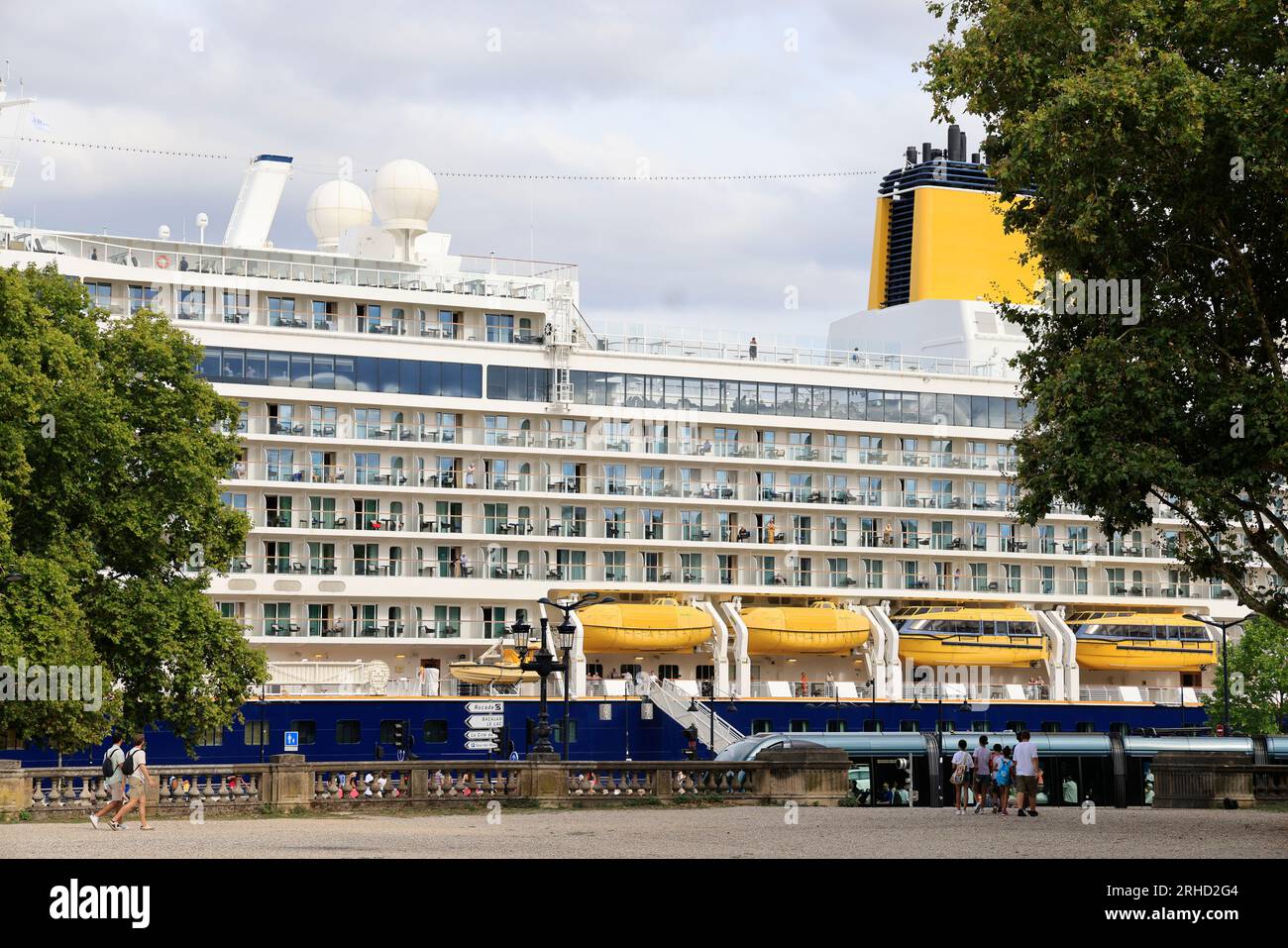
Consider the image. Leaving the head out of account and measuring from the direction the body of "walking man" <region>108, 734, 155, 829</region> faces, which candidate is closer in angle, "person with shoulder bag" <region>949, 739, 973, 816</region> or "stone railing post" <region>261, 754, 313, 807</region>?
the person with shoulder bag

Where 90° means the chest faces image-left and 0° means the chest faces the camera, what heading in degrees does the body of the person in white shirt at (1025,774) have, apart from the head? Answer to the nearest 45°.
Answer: approximately 180°

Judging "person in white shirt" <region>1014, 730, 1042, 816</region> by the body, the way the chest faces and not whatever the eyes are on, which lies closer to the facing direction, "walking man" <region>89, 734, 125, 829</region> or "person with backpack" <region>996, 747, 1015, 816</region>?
the person with backpack

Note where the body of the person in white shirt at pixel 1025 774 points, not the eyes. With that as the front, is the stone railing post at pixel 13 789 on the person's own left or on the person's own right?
on the person's own left
